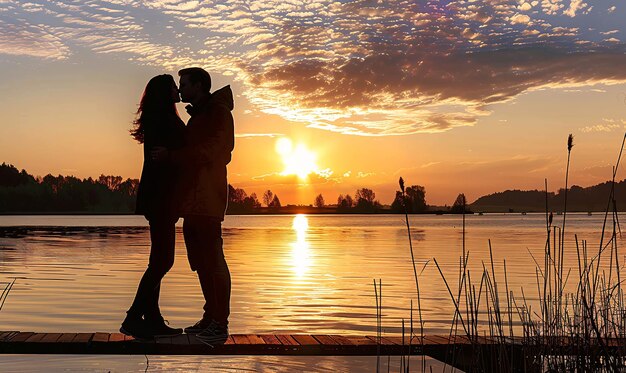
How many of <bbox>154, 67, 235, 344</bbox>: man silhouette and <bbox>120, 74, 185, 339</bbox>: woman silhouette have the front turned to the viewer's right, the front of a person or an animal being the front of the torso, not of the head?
1

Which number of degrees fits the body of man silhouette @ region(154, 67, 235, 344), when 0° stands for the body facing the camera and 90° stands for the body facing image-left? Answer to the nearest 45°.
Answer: approximately 90°

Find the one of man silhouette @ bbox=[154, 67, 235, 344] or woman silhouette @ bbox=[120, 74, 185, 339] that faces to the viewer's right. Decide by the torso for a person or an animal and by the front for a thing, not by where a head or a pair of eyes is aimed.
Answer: the woman silhouette

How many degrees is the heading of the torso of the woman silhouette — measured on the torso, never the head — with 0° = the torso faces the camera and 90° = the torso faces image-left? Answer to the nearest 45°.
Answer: approximately 270°

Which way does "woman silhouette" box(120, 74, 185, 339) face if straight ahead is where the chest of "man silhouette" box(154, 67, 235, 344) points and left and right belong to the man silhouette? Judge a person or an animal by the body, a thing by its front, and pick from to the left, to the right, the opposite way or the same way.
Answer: the opposite way

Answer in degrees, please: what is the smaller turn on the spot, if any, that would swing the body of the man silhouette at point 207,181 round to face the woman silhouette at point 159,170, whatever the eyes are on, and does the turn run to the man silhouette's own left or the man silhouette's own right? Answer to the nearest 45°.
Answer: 0° — they already face them

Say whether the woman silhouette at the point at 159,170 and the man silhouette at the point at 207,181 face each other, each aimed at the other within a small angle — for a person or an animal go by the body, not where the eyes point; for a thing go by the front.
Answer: yes

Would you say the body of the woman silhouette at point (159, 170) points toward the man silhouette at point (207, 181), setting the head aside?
yes
